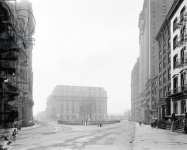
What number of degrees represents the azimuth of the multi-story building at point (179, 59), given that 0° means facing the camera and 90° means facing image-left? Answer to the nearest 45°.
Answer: approximately 90°
